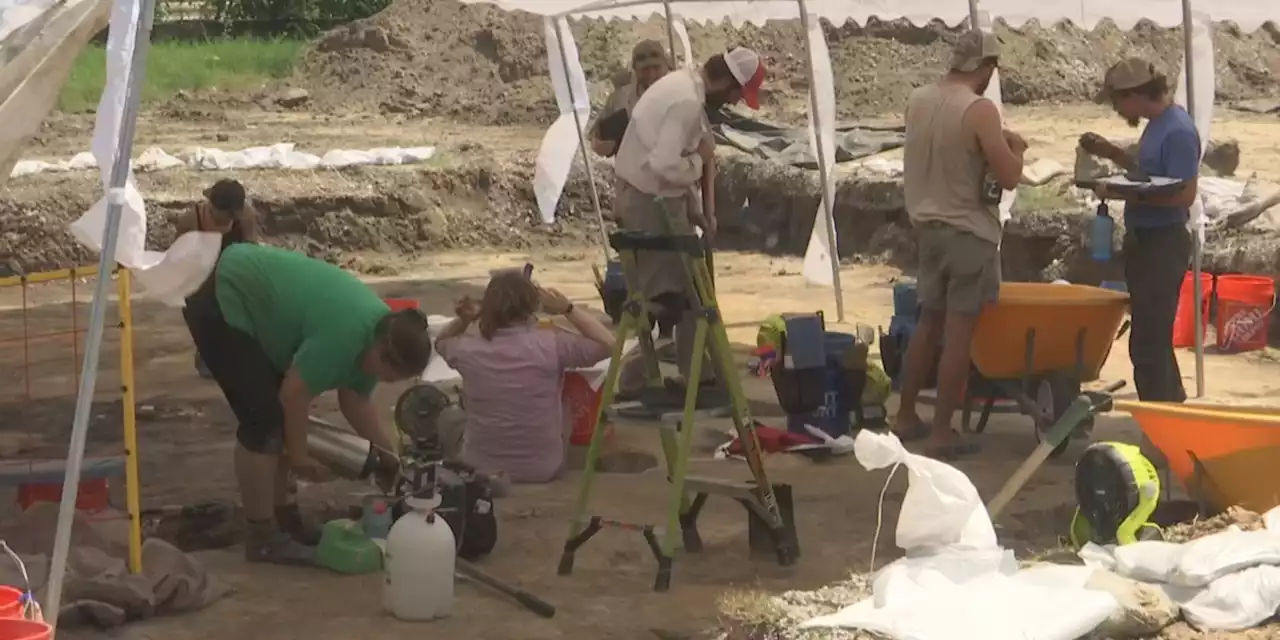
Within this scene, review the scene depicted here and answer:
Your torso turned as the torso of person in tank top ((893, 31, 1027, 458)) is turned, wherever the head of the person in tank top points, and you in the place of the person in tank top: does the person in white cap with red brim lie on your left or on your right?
on your left

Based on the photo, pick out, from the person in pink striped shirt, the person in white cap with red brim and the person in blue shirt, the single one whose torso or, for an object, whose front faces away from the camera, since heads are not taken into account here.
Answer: the person in pink striped shirt

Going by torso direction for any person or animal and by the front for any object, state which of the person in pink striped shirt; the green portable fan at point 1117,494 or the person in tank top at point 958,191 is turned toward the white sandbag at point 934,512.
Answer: the green portable fan

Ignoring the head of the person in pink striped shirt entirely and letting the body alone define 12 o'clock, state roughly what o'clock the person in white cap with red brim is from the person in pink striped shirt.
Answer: The person in white cap with red brim is roughly at 1 o'clock from the person in pink striped shirt.

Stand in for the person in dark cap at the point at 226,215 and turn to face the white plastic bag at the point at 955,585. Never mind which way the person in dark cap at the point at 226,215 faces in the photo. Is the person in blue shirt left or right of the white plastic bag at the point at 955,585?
left

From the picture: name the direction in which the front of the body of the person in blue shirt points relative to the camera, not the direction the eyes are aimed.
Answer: to the viewer's left

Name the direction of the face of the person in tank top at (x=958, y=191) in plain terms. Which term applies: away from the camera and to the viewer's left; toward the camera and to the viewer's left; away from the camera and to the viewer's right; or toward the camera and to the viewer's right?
away from the camera and to the viewer's right

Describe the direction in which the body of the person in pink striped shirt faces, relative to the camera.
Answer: away from the camera

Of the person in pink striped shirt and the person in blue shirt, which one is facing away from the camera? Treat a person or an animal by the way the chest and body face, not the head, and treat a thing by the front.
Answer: the person in pink striped shirt

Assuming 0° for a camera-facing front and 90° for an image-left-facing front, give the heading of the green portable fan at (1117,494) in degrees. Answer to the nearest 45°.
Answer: approximately 45°

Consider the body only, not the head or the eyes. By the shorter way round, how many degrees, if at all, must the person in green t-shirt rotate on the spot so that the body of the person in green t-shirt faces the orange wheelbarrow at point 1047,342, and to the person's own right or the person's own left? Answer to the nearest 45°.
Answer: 0° — they already face it

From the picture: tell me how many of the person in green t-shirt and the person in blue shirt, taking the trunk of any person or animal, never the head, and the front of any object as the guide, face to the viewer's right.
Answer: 1

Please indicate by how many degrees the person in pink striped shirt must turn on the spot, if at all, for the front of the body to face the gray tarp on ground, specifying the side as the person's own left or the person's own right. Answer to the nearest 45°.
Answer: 0° — they already face it
